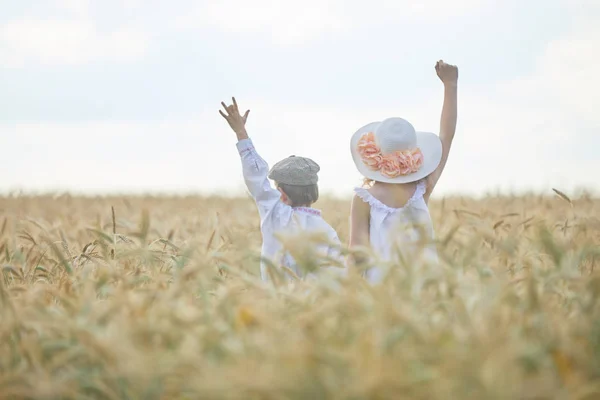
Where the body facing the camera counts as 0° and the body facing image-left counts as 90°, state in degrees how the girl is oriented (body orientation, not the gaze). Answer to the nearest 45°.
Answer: approximately 180°

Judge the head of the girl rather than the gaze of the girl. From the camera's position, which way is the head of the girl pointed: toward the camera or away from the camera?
away from the camera

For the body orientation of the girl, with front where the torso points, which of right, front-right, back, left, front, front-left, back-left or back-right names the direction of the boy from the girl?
left
